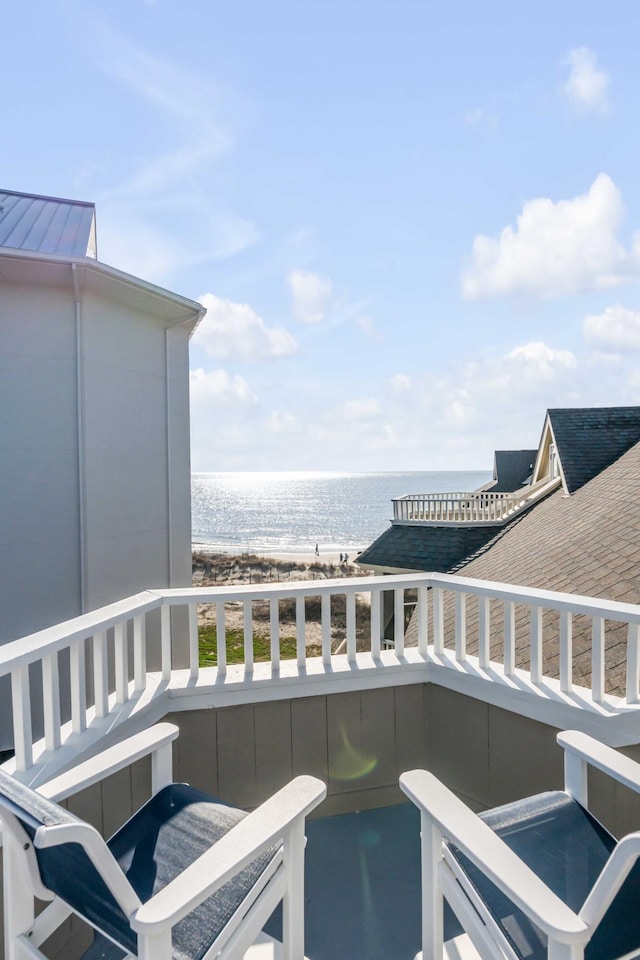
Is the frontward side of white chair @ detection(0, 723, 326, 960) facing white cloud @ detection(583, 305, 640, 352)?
yes

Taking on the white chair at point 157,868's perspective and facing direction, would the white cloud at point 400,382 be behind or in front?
in front

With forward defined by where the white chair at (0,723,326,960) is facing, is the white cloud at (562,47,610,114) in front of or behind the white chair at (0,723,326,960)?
in front

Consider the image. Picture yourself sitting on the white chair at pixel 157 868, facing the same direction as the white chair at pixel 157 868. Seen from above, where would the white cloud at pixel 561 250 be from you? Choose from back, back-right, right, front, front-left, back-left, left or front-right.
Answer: front

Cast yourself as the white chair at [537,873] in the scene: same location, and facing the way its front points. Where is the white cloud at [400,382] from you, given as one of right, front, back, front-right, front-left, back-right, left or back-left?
front-right

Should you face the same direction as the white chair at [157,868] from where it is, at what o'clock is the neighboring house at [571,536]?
The neighboring house is roughly at 12 o'clock from the white chair.

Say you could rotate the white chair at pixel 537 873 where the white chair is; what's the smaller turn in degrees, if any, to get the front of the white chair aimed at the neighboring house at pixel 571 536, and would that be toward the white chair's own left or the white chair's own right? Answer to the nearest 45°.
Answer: approximately 45° to the white chair's own right

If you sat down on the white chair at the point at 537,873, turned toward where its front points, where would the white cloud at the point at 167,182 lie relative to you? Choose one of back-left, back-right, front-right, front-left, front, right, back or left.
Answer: front

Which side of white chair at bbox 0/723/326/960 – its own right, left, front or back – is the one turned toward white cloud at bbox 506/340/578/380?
front

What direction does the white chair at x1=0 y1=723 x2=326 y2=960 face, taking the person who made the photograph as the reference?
facing away from the viewer and to the right of the viewer

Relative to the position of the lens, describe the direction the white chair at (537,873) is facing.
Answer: facing away from the viewer and to the left of the viewer

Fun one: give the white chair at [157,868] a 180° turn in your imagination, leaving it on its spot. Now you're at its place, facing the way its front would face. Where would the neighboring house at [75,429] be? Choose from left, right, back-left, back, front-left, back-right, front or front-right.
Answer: back-right

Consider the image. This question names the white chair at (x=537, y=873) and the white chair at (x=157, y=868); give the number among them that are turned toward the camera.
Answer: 0

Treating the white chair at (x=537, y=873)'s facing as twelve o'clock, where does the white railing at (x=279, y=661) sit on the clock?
The white railing is roughly at 12 o'clock from the white chair.

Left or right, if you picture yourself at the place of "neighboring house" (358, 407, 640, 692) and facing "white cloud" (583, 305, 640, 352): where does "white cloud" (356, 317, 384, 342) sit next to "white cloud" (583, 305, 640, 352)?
left

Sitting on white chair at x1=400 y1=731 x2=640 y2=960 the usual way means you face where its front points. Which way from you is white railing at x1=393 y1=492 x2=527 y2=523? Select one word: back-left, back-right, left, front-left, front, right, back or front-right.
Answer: front-right
